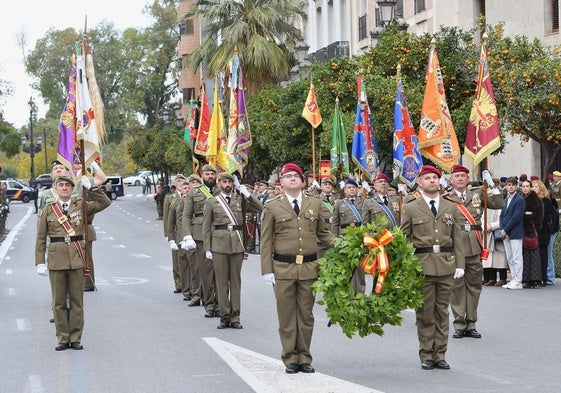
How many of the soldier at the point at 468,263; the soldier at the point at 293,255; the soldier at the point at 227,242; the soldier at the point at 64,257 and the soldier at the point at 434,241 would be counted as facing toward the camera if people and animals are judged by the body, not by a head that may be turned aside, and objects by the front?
5

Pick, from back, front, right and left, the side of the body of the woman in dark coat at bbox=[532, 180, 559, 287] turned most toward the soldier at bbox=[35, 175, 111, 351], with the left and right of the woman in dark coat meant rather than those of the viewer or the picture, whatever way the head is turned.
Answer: front

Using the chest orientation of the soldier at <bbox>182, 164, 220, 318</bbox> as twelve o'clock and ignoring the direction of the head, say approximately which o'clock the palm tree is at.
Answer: The palm tree is roughly at 6 o'clock from the soldier.

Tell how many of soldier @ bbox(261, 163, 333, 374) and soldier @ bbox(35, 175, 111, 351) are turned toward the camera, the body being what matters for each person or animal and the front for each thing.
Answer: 2

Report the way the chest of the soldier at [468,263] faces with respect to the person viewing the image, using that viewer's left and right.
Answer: facing the viewer

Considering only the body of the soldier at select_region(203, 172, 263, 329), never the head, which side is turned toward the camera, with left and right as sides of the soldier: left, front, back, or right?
front

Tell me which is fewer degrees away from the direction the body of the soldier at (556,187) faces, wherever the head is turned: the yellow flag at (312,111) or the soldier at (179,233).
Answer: the soldier

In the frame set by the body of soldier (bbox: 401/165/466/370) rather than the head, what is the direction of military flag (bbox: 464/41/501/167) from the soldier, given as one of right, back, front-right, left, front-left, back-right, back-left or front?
back

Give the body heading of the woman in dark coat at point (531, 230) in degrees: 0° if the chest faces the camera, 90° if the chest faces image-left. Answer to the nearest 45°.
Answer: approximately 45°

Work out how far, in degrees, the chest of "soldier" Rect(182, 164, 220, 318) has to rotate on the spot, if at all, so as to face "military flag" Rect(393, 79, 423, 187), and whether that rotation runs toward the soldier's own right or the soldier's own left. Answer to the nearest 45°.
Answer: approximately 135° to the soldier's own left

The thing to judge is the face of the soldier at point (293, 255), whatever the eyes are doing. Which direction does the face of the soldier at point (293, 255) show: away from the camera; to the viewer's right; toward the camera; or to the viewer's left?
toward the camera

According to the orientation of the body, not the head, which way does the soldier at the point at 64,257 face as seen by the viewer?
toward the camera
